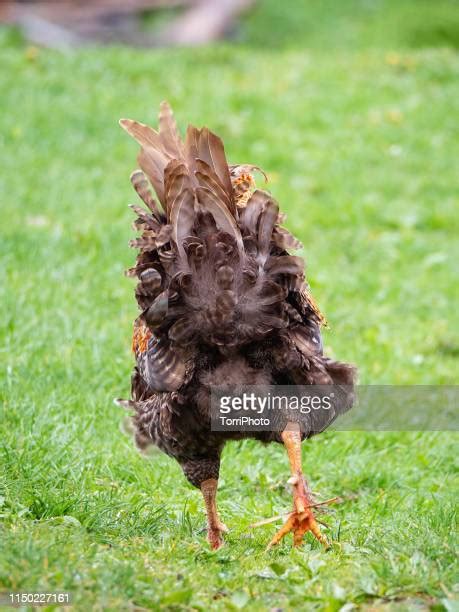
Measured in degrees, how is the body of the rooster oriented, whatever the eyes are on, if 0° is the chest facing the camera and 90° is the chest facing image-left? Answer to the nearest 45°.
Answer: approximately 180°
